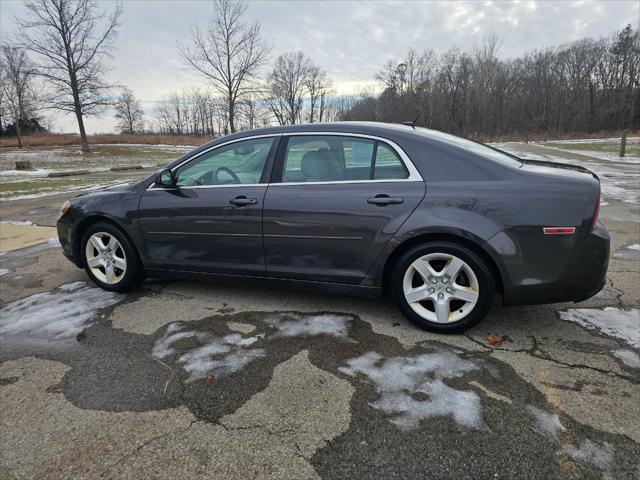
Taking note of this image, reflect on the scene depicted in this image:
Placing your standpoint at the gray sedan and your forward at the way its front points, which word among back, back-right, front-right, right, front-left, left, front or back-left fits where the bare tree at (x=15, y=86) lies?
front-right

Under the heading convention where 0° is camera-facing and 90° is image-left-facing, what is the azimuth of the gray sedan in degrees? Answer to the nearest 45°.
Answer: approximately 90°
